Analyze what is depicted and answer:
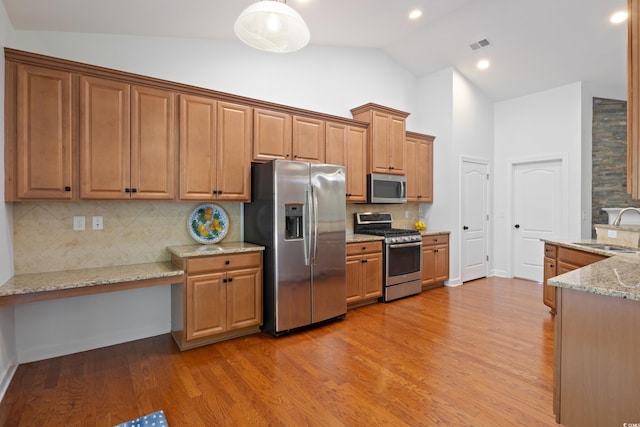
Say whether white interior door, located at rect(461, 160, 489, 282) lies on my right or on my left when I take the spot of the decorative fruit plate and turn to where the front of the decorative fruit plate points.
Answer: on my left

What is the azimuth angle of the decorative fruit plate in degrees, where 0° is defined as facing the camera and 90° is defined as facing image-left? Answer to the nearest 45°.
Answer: approximately 0°

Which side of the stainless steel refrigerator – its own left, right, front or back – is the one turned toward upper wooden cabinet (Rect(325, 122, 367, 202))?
left

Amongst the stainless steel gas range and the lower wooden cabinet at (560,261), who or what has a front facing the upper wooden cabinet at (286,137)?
the lower wooden cabinet
